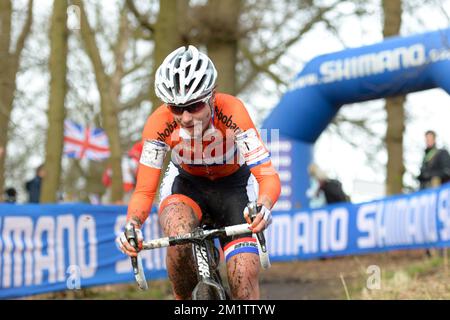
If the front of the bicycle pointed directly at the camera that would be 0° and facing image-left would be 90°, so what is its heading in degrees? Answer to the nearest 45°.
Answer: approximately 0°

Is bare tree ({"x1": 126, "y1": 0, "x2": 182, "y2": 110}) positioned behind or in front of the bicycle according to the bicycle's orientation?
behind

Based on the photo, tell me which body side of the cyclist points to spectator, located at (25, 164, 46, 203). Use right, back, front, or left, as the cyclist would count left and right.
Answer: back

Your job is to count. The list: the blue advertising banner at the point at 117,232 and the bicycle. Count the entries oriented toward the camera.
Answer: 2

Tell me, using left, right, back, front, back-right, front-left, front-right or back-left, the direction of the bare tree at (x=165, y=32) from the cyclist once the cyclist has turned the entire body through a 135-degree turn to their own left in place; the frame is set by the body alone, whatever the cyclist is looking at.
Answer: front-left
